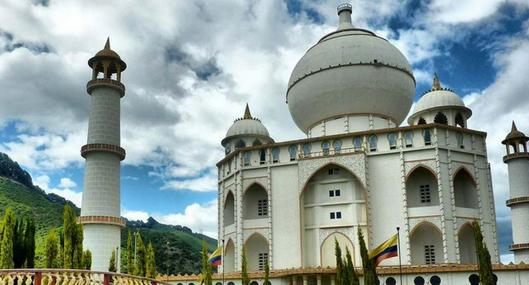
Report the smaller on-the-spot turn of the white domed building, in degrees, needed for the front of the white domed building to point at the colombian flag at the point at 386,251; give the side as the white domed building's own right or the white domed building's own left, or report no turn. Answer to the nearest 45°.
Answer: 0° — it already faces it

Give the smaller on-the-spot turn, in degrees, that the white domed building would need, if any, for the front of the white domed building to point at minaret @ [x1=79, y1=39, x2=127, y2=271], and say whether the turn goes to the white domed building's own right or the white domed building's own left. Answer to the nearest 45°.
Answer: approximately 45° to the white domed building's own right

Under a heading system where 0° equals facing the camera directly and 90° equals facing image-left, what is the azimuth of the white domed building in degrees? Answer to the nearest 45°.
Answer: approximately 0°

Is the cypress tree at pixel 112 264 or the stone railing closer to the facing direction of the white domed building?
the stone railing

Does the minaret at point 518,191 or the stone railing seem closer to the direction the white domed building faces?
the stone railing

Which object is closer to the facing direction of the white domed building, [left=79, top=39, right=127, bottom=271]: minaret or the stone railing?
the stone railing

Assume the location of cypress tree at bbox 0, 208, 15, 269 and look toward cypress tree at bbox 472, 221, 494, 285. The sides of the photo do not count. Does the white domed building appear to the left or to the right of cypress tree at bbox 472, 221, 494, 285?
left

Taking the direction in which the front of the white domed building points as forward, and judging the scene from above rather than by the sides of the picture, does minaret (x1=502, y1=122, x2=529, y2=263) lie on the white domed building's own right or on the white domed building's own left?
on the white domed building's own left

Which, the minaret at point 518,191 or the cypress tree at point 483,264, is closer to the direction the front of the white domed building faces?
the cypress tree

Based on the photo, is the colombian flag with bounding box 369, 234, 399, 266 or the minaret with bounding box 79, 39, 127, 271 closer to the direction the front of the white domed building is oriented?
the colombian flag
